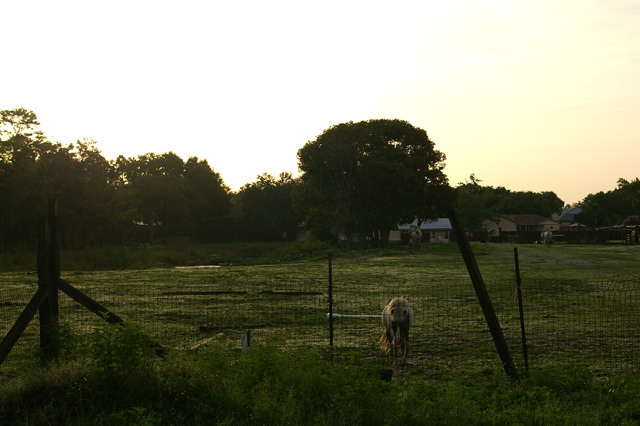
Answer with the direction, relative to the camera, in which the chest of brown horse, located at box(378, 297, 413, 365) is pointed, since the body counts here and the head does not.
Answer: toward the camera

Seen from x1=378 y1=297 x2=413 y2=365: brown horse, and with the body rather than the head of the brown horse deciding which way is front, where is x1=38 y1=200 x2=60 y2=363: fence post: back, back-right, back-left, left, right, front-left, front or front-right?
front-right

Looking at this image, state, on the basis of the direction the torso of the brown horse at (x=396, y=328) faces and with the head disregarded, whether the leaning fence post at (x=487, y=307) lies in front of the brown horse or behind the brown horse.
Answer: in front
